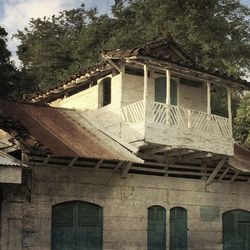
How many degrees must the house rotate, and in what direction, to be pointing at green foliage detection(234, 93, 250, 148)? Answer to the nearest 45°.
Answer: approximately 90° to its left

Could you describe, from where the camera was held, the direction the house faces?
facing the viewer and to the right of the viewer

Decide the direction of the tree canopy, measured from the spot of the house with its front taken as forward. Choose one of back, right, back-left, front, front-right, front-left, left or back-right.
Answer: back-left
